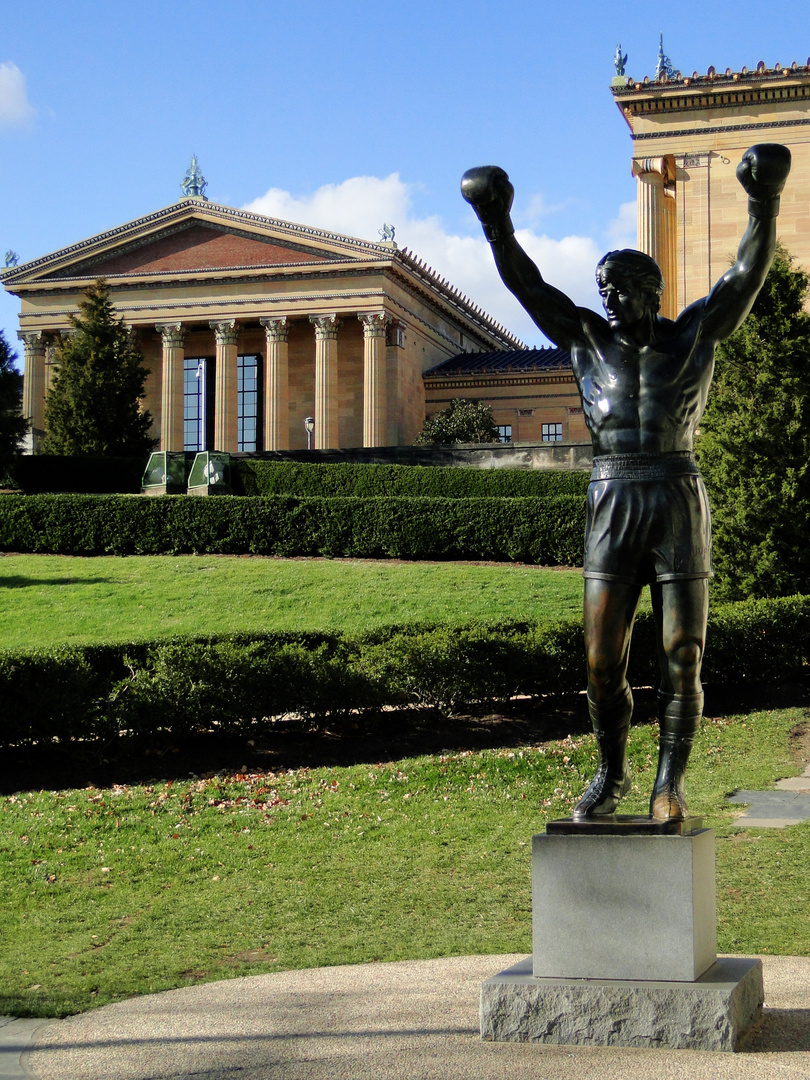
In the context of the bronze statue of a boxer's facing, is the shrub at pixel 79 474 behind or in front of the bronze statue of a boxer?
behind

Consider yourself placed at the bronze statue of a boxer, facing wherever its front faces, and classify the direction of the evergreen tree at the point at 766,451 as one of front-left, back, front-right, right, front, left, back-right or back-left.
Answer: back

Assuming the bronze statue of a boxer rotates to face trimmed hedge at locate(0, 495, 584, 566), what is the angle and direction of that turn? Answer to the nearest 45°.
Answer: approximately 180°

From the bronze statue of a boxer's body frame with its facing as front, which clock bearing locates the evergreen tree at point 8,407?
The evergreen tree is roughly at 5 o'clock from the bronze statue of a boxer.

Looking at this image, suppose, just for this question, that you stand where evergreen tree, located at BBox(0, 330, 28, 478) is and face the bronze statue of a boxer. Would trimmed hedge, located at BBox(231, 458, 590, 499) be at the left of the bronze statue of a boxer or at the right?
left

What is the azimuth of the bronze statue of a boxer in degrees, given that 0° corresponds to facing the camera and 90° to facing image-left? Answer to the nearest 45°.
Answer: approximately 0°
